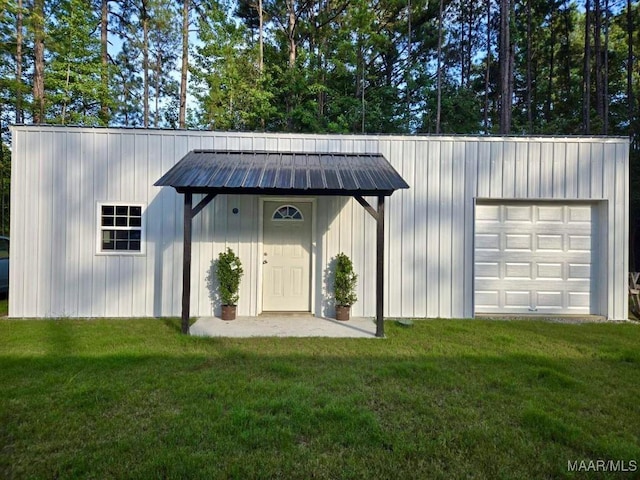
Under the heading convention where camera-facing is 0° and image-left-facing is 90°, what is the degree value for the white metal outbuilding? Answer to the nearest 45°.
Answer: approximately 0°

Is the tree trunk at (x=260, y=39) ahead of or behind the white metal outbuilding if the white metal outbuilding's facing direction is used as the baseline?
behind

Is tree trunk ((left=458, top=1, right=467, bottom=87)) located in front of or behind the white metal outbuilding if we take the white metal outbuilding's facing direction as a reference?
behind

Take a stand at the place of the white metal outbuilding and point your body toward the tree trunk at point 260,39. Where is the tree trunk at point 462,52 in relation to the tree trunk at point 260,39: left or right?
right
